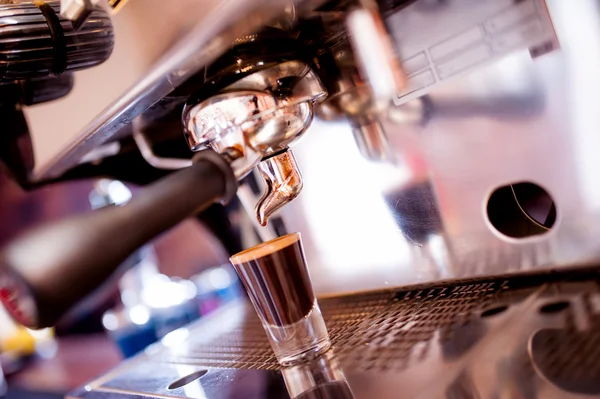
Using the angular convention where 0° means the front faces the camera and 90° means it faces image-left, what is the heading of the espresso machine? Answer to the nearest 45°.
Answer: approximately 45°
